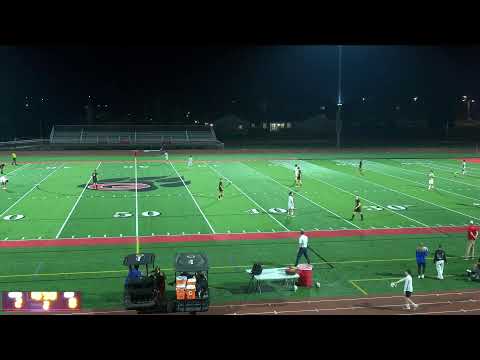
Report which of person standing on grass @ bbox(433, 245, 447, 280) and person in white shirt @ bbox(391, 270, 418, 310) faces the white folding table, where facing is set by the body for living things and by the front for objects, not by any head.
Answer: the person in white shirt

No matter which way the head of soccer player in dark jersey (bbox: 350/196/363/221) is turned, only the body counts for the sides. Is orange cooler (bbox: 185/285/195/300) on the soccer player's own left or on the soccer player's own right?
on the soccer player's own left

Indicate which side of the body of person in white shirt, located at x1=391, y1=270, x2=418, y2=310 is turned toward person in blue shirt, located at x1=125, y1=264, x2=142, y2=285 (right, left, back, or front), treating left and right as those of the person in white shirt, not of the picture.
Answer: front

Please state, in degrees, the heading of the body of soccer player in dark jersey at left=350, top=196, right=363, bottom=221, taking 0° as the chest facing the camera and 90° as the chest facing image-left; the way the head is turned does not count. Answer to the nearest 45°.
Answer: approximately 90°

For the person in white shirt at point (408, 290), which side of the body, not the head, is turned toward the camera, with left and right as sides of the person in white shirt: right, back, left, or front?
left

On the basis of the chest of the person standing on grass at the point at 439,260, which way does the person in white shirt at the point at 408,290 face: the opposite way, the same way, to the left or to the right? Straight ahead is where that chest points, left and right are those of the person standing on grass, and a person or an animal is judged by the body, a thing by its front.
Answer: to the left

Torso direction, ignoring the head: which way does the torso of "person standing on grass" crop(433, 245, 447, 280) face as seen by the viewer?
away from the camera

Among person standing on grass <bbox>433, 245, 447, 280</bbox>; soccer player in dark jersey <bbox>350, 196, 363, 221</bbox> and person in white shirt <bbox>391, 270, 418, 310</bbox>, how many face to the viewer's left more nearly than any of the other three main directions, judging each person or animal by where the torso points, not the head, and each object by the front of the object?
2

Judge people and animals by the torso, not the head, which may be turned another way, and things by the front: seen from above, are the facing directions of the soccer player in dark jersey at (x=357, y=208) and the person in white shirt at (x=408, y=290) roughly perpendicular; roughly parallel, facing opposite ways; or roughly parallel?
roughly parallel

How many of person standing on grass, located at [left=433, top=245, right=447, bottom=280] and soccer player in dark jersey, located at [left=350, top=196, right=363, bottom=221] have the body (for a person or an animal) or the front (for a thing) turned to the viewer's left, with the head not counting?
1

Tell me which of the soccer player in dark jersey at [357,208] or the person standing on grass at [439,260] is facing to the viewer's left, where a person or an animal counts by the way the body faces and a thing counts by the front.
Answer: the soccer player in dark jersey

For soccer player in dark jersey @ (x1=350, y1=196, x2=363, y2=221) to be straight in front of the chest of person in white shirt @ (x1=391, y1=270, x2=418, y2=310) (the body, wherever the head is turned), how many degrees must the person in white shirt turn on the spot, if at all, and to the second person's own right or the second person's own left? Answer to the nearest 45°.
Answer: approximately 90° to the second person's own right

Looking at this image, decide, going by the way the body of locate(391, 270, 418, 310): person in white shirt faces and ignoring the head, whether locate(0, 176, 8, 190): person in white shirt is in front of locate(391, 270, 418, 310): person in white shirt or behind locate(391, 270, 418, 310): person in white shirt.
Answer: in front
